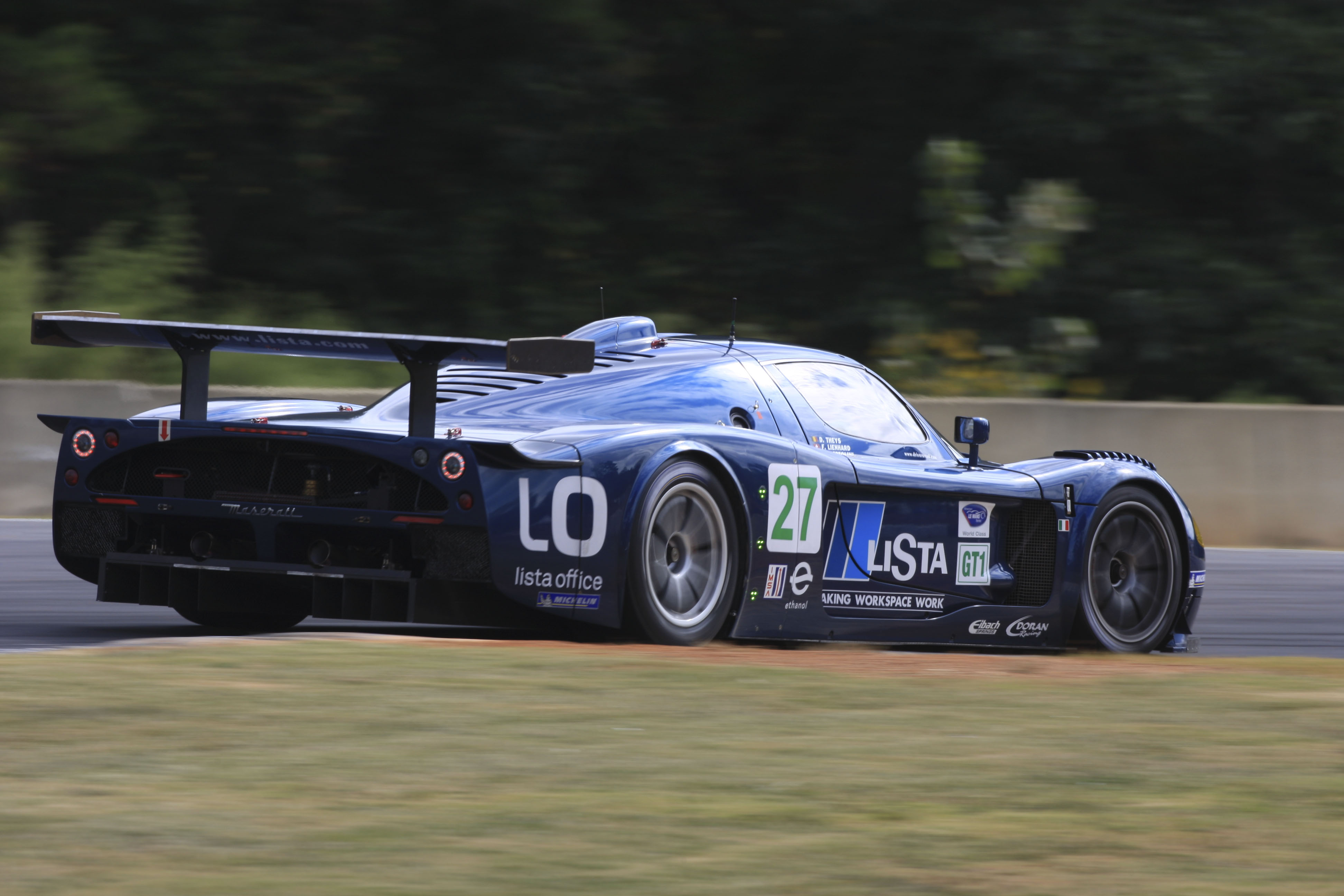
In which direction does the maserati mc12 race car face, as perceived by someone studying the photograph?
facing away from the viewer and to the right of the viewer
